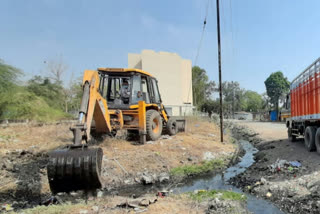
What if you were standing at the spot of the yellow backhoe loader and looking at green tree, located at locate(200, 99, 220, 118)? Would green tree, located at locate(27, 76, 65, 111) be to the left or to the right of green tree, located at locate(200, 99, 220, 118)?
left

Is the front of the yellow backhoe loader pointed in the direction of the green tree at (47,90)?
no

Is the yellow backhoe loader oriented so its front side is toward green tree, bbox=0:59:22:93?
no
